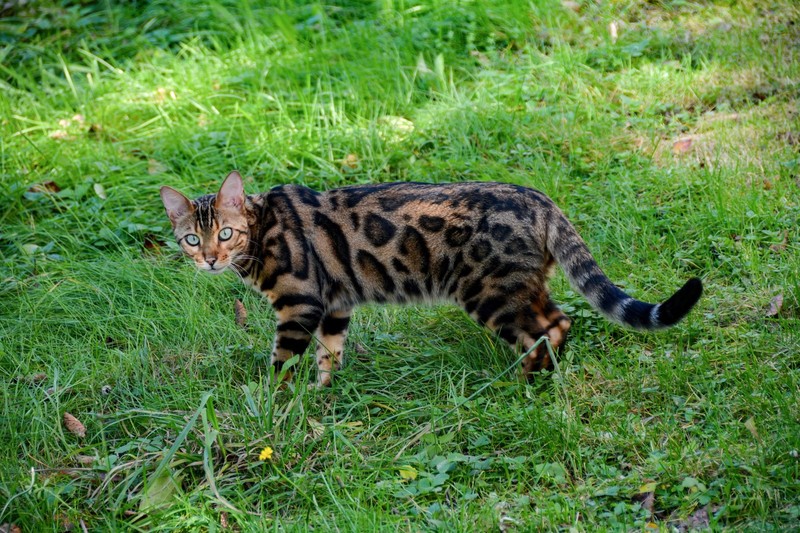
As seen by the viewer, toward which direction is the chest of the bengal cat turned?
to the viewer's left

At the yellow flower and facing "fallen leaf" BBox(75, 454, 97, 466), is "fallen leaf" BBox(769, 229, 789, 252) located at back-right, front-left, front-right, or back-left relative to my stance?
back-right

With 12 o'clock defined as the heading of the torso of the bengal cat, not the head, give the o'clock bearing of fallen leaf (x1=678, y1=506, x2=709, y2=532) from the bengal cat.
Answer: The fallen leaf is roughly at 8 o'clock from the bengal cat.

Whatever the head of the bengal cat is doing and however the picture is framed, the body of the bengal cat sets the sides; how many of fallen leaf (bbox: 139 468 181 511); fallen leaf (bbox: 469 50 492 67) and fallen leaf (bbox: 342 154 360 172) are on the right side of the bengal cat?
2

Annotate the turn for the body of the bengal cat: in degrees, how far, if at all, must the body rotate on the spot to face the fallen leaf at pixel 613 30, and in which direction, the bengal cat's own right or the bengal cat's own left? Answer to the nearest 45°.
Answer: approximately 135° to the bengal cat's own right

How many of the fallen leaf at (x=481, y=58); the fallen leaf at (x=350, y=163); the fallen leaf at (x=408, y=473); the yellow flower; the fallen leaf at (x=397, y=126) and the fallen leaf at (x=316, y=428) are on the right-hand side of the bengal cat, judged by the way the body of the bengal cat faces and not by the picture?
3

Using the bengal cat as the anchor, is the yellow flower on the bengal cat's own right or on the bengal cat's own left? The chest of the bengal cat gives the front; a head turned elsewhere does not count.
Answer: on the bengal cat's own left

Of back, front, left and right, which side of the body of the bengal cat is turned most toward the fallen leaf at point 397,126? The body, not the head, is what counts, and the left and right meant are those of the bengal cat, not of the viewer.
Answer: right

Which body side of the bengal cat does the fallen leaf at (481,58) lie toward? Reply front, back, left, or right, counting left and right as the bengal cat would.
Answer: right

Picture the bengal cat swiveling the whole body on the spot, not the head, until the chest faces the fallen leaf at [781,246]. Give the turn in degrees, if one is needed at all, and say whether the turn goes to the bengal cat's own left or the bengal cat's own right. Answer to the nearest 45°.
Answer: approximately 180°

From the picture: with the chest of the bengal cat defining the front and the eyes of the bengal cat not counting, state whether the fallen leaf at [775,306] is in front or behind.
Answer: behind
